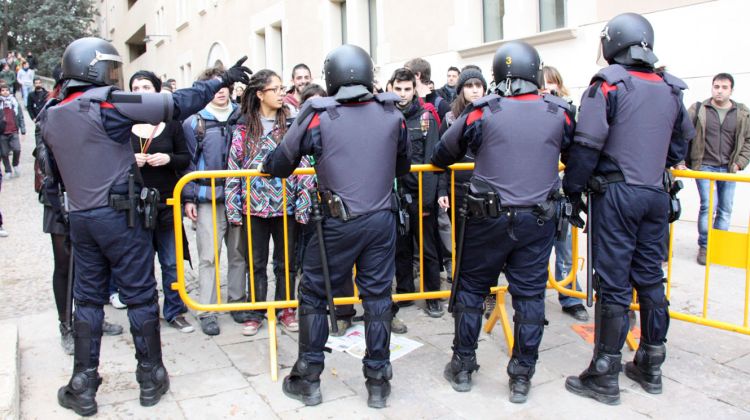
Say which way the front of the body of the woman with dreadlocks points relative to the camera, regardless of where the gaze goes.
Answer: toward the camera

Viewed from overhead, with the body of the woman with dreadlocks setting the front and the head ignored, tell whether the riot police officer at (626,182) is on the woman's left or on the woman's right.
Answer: on the woman's left

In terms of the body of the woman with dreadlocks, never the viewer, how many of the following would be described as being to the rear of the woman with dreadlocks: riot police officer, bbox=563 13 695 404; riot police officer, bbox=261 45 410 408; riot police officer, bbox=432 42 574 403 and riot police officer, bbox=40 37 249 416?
0

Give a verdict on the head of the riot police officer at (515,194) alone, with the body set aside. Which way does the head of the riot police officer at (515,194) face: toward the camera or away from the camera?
away from the camera

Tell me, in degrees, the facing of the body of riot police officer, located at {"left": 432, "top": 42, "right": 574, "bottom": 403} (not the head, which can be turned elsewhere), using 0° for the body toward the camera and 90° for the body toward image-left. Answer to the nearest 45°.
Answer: approximately 180°

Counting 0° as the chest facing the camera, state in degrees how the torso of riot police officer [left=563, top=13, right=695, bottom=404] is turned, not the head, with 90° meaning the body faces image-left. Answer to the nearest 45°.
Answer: approximately 135°

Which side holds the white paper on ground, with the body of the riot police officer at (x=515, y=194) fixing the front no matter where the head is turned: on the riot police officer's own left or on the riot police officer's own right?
on the riot police officer's own left

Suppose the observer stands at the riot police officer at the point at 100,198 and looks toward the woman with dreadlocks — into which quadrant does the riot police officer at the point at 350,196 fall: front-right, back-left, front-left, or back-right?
front-right

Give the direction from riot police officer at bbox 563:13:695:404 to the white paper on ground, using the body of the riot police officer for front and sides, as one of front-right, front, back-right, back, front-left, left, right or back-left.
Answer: front-left

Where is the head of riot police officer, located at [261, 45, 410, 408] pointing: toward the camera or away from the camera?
away from the camera

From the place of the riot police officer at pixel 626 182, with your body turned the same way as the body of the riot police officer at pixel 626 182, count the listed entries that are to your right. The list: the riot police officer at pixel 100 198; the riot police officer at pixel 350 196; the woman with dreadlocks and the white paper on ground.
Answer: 0

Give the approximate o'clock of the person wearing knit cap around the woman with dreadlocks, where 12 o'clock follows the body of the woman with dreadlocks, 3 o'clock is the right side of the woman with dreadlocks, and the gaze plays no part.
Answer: The person wearing knit cap is roughly at 9 o'clock from the woman with dreadlocks.

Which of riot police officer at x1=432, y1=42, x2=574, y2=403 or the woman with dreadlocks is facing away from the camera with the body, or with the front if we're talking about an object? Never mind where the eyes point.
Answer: the riot police officer

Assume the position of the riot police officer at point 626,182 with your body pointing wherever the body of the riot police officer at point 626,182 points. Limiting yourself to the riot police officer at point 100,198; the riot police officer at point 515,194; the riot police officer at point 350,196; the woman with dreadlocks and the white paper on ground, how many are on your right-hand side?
0
